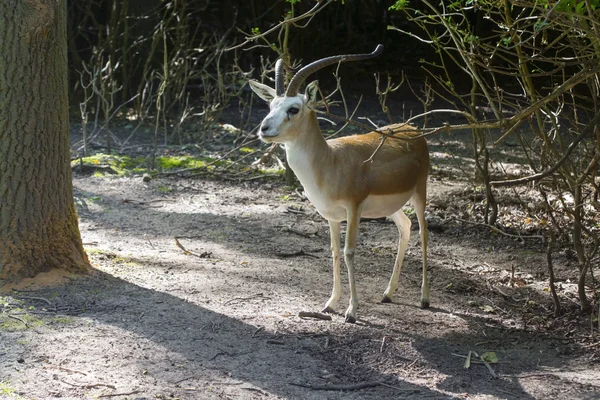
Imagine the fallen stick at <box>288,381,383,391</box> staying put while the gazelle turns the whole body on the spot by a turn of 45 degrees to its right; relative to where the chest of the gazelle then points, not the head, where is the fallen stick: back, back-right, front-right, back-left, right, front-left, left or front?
left

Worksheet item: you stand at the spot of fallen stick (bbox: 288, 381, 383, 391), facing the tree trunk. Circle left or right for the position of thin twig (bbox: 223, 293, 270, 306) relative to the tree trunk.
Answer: right

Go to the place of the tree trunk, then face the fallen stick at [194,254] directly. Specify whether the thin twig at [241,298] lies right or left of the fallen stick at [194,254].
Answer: right

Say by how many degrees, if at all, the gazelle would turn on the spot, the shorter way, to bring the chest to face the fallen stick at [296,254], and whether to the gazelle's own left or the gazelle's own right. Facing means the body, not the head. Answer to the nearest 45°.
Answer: approximately 135° to the gazelle's own right

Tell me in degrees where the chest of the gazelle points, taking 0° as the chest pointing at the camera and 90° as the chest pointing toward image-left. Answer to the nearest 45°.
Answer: approximately 45°

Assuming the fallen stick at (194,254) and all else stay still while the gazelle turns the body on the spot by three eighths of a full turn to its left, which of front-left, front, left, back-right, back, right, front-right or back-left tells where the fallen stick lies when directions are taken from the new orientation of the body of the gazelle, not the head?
back-left

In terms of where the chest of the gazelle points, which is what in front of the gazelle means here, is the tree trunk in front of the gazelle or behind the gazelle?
in front

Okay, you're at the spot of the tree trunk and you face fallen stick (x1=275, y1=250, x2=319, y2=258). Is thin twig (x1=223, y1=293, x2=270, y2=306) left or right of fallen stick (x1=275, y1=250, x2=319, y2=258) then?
right

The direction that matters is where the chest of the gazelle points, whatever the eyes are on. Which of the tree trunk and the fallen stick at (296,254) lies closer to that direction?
the tree trunk
